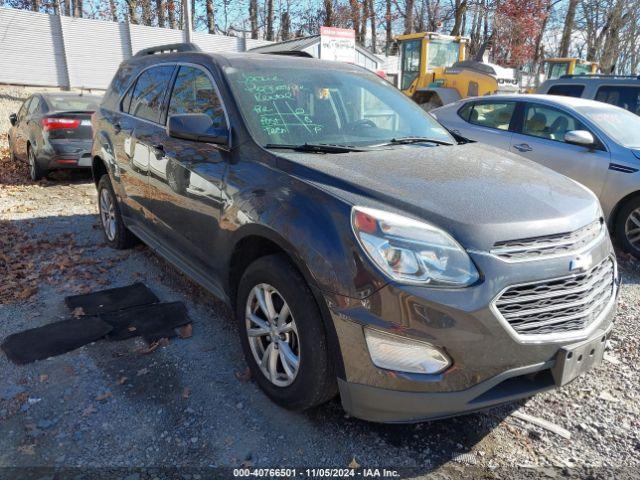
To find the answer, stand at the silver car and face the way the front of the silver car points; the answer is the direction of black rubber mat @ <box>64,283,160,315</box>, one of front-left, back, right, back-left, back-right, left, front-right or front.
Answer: right

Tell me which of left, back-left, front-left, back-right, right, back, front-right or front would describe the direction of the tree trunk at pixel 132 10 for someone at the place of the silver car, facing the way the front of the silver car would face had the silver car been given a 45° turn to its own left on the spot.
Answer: back-left

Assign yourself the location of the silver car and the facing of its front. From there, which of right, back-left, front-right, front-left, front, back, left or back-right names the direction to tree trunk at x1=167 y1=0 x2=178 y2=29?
back

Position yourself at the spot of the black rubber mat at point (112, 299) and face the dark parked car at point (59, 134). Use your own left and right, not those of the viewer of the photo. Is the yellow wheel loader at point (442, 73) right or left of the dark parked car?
right

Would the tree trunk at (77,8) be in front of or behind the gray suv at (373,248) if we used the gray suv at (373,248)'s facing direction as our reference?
behind

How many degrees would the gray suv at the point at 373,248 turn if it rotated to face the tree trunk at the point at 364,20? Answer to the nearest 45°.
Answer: approximately 135° to its left

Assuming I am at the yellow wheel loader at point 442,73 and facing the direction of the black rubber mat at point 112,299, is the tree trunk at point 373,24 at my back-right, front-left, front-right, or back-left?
back-right

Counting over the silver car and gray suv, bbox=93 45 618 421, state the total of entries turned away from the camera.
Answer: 0

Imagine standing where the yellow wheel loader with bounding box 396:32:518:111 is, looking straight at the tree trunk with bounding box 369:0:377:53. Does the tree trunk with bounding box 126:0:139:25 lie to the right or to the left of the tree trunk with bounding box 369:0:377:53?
left

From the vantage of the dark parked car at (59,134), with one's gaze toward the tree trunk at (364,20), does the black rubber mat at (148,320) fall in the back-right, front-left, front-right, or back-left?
back-right

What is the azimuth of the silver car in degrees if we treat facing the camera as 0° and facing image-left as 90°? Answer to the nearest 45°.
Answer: approximately 315°
